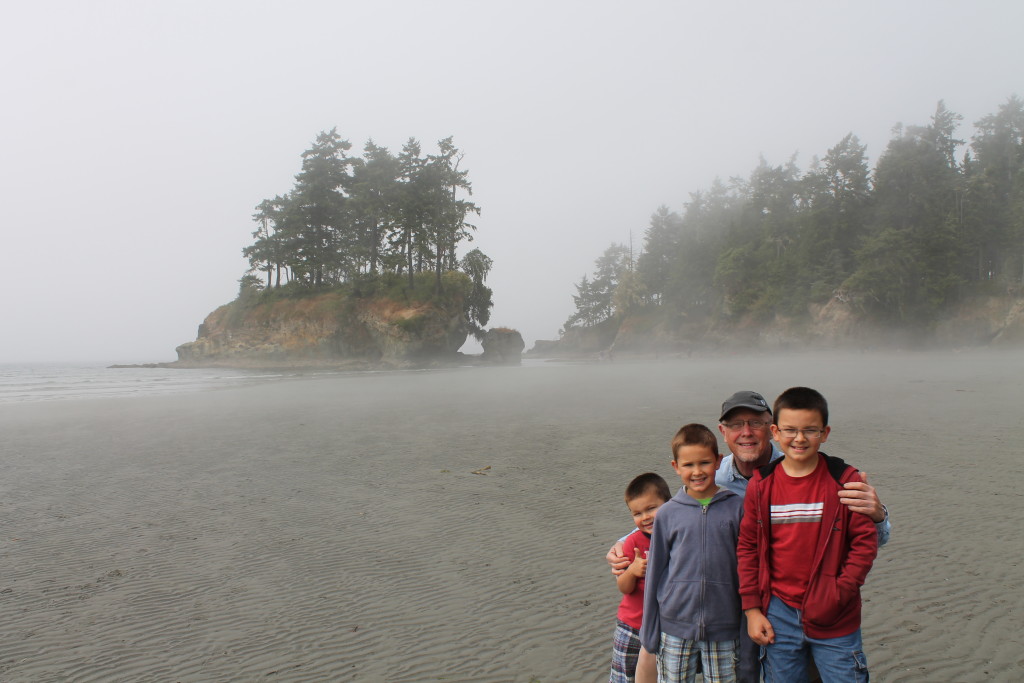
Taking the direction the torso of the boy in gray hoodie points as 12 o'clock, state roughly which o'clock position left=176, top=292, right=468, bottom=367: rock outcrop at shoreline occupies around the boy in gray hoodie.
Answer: The rock outcrop at shoreline is roughly at 5 o'clock from the boy in gray hoodie.

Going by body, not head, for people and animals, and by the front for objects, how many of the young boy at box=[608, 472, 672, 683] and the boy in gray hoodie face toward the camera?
2

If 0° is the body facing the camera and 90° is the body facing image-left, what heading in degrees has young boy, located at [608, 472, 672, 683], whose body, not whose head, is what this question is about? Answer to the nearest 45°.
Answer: approximately 0°

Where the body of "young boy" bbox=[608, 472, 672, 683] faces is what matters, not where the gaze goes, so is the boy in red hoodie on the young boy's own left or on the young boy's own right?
on the young boy's own left
